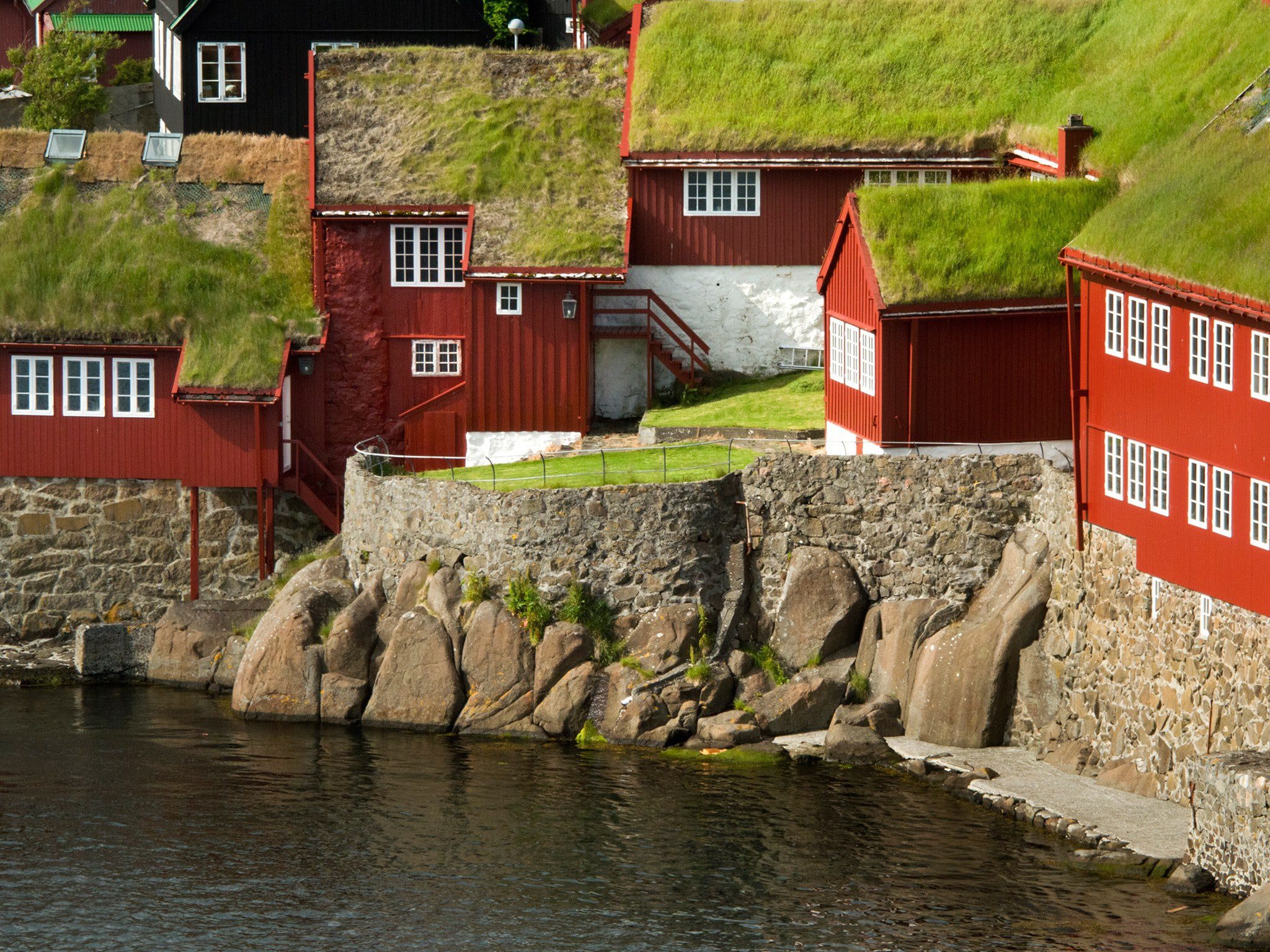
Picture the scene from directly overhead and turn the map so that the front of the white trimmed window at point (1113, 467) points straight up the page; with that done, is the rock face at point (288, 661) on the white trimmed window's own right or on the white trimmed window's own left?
on the white trimmed window's own right

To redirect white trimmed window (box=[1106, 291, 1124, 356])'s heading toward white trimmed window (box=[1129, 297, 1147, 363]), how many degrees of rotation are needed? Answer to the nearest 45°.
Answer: approximately 90° to its left

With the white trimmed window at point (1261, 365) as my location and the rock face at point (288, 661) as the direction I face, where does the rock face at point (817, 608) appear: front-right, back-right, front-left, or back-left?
front-right

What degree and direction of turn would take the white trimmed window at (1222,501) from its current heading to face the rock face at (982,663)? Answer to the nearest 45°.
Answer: approximately 90° to its right

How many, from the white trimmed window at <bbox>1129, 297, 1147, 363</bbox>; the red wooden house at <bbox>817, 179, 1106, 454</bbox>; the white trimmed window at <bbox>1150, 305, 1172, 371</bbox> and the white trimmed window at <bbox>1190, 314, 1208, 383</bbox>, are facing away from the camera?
0

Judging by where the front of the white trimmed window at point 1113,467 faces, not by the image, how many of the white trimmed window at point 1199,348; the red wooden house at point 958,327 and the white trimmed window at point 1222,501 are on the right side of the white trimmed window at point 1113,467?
1

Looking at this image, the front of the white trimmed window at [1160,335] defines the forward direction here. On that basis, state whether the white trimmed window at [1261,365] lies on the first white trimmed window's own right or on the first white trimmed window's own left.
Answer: on the first white trimmed window's own left

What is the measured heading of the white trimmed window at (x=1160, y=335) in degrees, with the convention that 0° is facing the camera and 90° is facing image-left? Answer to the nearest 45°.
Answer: approximately 45°

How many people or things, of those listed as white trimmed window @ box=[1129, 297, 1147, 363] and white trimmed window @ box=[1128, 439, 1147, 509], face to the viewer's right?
0

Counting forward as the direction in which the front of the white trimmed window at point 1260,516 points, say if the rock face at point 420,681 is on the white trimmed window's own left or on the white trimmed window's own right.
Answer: on the white trimmed window's own right

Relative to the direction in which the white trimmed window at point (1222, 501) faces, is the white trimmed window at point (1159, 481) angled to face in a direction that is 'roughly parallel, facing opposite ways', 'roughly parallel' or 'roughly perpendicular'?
roughly parallel

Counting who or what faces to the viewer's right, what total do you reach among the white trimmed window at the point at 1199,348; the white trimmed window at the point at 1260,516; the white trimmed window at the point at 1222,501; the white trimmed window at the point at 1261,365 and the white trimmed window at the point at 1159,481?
0

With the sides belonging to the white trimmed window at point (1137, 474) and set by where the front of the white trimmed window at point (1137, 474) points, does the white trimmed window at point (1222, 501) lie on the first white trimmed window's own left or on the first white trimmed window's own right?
on the first white trimmed window's own left

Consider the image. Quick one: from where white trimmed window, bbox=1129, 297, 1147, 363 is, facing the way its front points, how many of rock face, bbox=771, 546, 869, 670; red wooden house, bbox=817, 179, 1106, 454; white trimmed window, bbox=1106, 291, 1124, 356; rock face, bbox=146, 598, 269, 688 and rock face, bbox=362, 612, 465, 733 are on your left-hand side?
0

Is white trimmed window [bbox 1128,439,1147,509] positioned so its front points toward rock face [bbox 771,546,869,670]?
no

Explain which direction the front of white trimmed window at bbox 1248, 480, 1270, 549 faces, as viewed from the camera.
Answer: facing the viewer and to the left of the viewer
